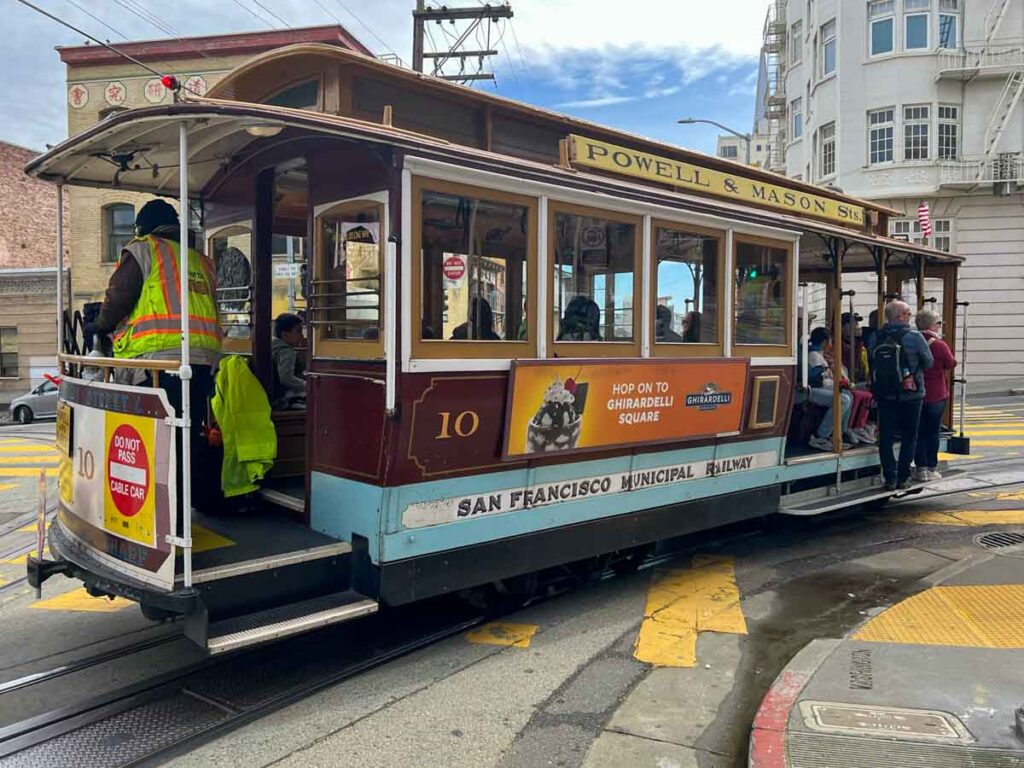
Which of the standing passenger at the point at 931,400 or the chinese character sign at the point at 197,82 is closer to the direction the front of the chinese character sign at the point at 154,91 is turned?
the standing passenger

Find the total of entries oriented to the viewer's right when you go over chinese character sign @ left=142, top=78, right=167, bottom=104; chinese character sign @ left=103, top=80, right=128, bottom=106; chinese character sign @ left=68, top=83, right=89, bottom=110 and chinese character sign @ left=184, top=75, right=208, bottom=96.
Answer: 0

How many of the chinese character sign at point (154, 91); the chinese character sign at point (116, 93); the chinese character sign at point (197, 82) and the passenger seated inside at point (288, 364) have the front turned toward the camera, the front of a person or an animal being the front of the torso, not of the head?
3

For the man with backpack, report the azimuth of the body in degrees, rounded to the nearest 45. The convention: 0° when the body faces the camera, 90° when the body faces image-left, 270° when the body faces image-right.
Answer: approximately 225°

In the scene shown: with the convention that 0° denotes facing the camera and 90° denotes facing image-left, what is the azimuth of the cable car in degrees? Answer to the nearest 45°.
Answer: approximately 225°

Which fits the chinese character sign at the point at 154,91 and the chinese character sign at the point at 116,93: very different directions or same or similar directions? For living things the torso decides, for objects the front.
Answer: same or similar directions

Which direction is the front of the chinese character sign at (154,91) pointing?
toward the camera

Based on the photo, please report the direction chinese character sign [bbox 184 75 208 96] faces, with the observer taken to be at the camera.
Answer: facing the viewer

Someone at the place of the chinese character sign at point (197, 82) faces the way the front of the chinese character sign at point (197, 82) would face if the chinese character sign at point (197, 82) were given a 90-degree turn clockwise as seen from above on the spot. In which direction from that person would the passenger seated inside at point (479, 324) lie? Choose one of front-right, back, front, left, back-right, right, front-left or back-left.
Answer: left

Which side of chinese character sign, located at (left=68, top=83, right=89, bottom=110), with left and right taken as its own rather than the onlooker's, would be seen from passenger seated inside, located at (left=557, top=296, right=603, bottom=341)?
front

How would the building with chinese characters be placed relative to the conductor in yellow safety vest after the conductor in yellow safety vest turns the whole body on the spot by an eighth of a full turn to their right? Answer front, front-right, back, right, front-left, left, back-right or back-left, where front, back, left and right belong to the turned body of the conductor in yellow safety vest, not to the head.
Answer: front

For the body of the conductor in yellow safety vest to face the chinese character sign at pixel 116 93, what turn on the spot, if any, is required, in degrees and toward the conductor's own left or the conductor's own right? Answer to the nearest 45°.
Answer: approximately 45° to the conductor's own right

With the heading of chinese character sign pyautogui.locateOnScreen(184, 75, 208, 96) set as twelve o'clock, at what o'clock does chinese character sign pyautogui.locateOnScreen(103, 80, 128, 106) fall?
chinese character sign pyautogui.locateOnScreen(103, 80, 128, 106) is roughly at 4 o'clock from chinese character sign pyautogui.locateOnScreen(184, 75, 208, 96).

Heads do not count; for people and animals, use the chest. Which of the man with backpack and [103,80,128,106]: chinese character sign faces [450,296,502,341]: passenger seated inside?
the chinese character sign

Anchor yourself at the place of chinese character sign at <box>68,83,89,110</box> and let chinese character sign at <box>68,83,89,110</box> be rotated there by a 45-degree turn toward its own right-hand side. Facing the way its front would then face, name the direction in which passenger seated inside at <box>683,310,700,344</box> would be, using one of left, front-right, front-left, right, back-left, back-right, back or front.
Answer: front-left
